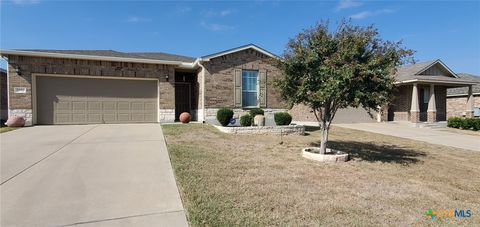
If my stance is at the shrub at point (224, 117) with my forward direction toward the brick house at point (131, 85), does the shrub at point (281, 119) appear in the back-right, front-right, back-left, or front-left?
back-right

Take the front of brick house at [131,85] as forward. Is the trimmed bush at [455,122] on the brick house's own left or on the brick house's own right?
on the brick house's own left

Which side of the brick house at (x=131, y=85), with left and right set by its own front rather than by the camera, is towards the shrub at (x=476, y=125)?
left

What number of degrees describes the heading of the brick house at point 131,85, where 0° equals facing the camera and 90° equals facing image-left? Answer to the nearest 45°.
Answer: approximately 0°

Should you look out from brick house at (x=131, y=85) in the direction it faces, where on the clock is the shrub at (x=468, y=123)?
The shrub is roughly at 9 o'clock from the brick house.
